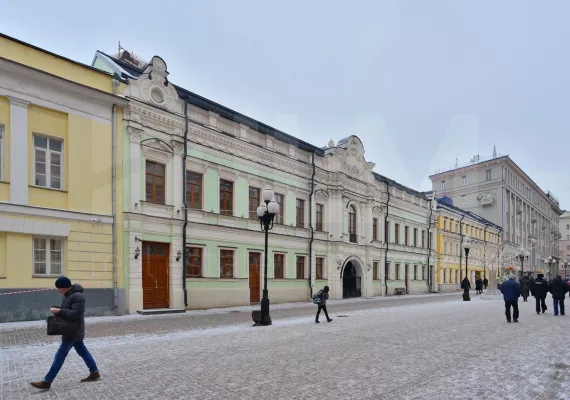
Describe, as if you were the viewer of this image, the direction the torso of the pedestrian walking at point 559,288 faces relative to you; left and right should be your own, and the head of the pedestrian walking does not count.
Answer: facing away from the viewer

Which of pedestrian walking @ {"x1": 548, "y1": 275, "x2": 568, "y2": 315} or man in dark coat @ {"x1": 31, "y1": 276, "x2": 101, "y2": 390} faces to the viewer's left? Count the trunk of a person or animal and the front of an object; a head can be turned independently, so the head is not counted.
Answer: the man in dark coat

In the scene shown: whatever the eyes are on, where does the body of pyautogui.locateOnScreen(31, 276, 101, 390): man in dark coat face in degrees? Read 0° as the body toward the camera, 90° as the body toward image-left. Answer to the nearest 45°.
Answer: approximately 90°

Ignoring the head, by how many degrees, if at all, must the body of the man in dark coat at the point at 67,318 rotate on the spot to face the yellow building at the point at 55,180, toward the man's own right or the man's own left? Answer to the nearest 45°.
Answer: approximately 90° to the man's own right

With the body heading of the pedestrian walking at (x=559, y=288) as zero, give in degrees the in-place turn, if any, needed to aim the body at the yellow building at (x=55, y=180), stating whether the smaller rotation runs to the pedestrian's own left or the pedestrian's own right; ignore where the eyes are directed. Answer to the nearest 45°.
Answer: approximately 135° to the pedestrian's own left

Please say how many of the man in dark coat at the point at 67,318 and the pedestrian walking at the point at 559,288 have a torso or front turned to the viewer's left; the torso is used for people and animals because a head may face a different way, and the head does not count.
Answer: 1
